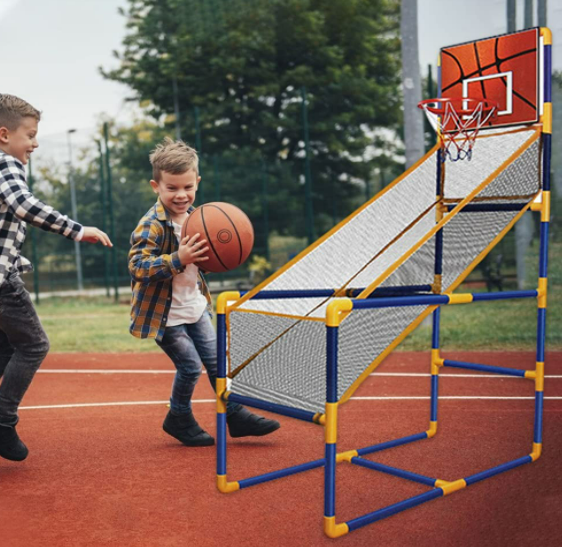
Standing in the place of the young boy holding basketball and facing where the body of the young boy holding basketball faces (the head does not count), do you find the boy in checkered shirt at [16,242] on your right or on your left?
on your right

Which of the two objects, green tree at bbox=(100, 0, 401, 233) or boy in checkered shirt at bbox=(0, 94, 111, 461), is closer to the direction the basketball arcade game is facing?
the boy in checkered shirt

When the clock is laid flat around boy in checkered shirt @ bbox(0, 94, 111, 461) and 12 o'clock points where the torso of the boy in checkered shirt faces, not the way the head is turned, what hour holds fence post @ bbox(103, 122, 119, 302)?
The fence post is roughly at 9 o'clock from the boy in checkered shirt.

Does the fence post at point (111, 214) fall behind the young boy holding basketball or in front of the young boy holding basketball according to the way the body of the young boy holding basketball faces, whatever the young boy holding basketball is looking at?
behind

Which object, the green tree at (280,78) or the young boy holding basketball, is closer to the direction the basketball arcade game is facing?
the young boy holding basketball

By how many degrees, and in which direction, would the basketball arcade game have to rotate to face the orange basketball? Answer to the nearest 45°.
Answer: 0° — it already faces it

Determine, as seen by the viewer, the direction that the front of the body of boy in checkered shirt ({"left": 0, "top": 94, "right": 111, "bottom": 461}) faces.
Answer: to the viewer's right

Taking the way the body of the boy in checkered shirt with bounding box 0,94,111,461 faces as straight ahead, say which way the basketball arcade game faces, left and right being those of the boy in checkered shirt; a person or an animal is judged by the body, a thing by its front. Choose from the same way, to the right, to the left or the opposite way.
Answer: the opposite way

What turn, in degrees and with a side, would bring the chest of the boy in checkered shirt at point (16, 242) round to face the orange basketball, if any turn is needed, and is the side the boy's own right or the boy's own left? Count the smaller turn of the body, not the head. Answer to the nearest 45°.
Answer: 0° — they already face it

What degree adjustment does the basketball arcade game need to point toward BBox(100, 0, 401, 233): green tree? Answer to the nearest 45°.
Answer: approximately 135° to its right
